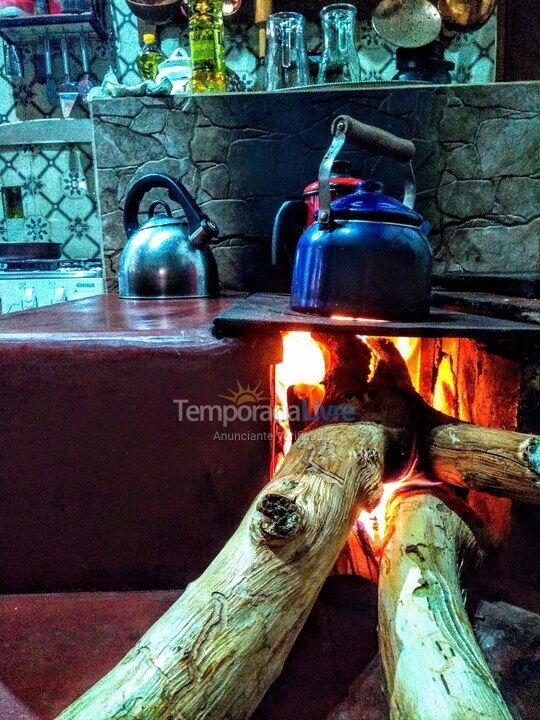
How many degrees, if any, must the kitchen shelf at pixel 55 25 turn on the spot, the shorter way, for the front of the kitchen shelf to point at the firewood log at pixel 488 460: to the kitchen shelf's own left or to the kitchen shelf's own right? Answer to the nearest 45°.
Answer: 0° — it already faces it

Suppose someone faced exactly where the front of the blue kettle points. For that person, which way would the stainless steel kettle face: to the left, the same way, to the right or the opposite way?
to the right

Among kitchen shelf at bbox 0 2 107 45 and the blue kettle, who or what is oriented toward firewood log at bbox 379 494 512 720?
the kitchen shelf

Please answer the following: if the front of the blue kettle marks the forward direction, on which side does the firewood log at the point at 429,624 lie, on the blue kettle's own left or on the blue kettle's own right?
on the blue kettle's own right

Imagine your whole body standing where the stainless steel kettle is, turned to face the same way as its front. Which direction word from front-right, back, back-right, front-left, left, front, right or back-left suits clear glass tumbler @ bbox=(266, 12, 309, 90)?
left

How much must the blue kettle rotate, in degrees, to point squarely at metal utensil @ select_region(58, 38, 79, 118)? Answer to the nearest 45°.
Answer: approximately 90° to its left

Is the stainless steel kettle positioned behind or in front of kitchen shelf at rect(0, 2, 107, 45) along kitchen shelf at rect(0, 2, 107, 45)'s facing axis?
in front

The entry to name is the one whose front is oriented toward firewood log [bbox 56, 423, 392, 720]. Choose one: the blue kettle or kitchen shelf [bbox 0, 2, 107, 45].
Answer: the kitchen shelf

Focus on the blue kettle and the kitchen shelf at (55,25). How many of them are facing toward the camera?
1

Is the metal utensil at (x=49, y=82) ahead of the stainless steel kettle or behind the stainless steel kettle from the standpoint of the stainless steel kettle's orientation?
behind

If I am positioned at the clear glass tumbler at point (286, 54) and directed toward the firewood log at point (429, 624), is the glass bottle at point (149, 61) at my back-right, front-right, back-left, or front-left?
back-right

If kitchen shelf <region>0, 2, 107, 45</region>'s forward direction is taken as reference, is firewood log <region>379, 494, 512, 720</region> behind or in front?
in front
